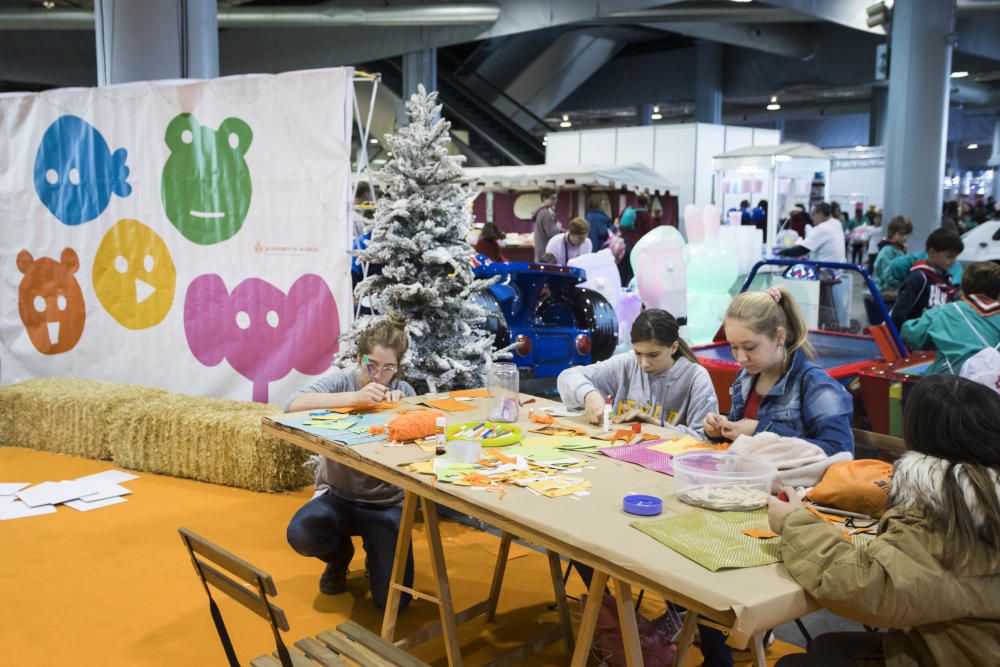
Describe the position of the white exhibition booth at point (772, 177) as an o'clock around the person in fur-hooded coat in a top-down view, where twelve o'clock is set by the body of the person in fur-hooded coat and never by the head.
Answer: The white exhibition booth is roughly at 1 o'clock from the person in fur-hooded coat.

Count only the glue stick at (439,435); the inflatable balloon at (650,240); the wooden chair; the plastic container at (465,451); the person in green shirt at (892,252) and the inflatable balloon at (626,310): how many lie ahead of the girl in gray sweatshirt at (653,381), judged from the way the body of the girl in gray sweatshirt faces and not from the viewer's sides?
3

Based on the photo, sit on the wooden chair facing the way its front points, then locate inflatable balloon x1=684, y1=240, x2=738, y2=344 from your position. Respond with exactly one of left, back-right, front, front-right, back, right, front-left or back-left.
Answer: front

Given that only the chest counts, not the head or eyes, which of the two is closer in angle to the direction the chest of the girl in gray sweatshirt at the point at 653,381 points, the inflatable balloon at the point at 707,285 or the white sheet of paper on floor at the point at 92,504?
the white sheet of paper on floor

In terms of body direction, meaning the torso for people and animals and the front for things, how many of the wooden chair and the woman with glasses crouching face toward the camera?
1

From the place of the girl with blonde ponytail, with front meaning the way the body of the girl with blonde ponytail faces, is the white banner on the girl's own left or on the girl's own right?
on the girl's own right

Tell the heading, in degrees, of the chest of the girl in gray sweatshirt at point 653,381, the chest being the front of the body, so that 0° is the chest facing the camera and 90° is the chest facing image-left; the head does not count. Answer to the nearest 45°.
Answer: approximately 45°

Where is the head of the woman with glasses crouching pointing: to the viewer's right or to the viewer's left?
to the viewer's right

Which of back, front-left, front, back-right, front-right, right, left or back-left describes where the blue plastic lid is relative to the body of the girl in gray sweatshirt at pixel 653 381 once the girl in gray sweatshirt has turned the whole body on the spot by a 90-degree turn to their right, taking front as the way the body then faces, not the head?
back-left

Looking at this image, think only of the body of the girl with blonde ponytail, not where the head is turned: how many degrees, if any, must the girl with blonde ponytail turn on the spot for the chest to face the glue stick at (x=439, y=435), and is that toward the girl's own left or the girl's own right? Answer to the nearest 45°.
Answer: approximately 45° to the girl's own right

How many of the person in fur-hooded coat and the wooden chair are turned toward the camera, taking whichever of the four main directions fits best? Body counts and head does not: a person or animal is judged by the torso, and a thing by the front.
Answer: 0

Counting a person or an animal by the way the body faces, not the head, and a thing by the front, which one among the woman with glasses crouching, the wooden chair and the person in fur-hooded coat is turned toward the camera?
the woman with glasses crouching

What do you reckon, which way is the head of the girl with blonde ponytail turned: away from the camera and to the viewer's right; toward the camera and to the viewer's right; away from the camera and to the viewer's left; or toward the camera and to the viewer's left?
toward the camera and to the viewer's left

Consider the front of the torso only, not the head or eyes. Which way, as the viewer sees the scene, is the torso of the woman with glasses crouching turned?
toward the camera

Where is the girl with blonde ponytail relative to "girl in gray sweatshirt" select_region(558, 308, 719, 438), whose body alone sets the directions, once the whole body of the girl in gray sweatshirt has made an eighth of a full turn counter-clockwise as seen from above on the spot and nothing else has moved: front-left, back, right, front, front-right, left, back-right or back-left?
front-left

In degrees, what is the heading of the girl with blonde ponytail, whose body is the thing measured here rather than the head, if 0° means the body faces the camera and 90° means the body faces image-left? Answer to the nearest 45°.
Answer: approximately 45°
